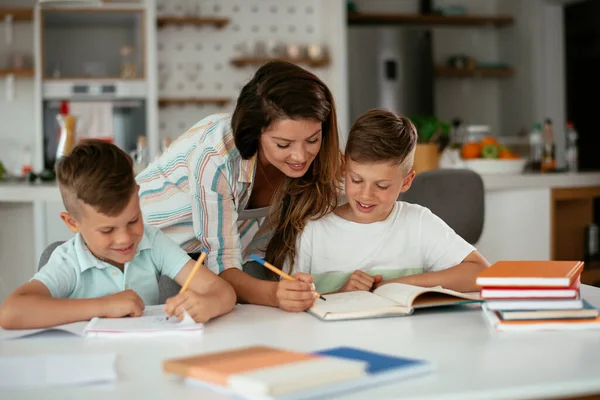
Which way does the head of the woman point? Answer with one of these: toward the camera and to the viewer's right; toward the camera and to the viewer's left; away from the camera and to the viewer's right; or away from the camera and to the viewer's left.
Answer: toward the camera and to the viewer's right

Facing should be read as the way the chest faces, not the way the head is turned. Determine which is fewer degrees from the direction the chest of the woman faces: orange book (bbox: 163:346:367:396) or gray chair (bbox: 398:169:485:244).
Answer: the orange book

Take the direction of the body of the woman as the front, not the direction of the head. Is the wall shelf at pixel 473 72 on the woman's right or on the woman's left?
on the woman's left

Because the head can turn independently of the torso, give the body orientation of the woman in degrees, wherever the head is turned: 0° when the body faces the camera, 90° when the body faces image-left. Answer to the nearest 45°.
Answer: approximately 315°

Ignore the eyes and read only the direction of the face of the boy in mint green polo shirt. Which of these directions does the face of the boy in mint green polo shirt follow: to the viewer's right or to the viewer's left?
to the viewer's right

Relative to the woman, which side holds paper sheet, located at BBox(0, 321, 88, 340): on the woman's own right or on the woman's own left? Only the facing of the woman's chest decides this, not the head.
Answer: on the woman's own right

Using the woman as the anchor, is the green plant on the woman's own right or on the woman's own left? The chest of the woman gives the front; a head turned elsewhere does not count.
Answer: on the woman's own left

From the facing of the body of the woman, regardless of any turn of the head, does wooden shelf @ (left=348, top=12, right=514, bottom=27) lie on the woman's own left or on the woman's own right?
on the woman's own left

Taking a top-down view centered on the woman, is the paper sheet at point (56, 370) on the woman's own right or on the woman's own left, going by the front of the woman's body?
on the woman's own right

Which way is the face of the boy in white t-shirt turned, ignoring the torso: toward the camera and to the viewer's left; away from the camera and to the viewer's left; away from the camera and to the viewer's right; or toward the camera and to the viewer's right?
toward the camera and to the viewer's left
